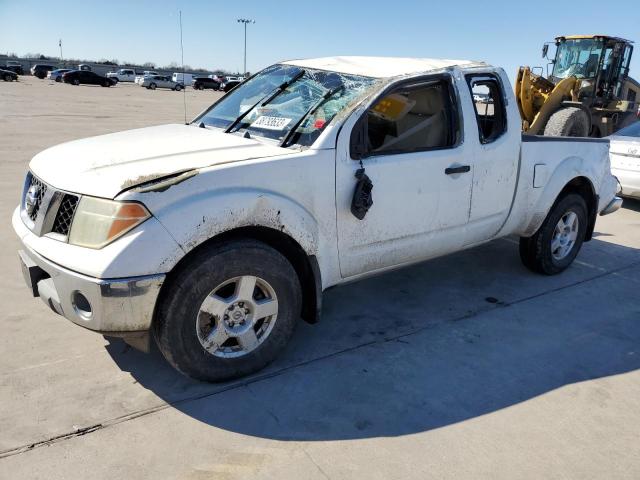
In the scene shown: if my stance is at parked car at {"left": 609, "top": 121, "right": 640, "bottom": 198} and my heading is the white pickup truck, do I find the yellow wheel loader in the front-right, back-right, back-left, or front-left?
back-right

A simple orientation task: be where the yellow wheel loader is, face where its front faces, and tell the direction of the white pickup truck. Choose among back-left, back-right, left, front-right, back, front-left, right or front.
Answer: front-left

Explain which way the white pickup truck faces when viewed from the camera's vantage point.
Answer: facing the viewer and to the left of the viewer

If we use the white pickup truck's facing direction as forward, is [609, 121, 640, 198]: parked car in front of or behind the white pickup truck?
behind

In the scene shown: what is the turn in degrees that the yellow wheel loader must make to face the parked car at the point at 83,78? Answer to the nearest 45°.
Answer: approximately 90° to its right

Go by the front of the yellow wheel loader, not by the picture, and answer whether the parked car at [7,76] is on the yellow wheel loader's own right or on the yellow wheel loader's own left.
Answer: on the yellow wheel loader's own right

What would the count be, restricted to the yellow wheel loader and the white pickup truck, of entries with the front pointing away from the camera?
0

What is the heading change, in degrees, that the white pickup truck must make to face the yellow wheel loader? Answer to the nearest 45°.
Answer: approximately 180°

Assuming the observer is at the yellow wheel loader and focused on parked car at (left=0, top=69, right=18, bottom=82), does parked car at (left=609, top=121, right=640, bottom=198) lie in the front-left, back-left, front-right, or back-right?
back-left

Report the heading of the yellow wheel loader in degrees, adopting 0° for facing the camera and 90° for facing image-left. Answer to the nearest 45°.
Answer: approximately 45°

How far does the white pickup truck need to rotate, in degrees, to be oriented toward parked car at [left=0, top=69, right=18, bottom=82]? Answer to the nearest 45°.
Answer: approximately 90° to its right

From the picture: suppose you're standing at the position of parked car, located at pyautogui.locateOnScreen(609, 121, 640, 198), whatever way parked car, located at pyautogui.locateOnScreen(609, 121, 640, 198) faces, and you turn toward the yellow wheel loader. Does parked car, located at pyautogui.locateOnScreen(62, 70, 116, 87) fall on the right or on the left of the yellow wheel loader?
left

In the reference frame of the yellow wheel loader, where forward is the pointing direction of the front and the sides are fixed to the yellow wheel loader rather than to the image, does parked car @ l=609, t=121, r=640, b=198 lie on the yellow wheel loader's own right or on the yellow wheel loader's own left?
on the yellow wheel loader's own left

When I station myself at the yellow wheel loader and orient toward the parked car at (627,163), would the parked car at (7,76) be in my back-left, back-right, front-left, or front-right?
back-right
